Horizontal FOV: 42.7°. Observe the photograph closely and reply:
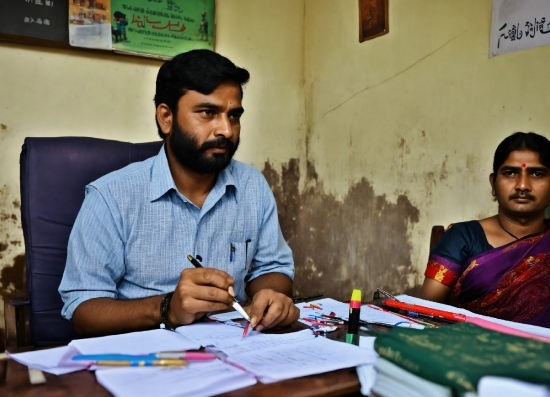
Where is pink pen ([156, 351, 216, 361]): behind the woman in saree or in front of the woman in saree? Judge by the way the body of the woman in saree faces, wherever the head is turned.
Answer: in front

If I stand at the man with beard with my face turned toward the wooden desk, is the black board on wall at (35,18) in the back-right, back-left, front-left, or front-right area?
back-right

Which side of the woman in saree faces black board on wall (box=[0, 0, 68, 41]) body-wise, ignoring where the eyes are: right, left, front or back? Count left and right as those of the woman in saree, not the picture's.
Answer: right

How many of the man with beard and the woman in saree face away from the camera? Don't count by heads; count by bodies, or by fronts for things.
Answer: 0

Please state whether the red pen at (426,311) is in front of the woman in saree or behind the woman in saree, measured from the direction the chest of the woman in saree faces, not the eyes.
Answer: in front

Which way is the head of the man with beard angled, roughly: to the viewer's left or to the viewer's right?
to the viewer's right

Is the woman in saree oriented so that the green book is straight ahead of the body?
yes

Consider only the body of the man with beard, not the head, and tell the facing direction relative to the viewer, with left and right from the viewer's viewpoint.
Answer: facing the viewer and to the right of the viewer

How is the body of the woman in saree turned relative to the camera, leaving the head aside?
toward the camera

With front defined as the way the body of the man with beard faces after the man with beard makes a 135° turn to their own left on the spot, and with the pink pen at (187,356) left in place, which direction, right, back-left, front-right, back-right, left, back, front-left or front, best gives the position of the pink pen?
back
